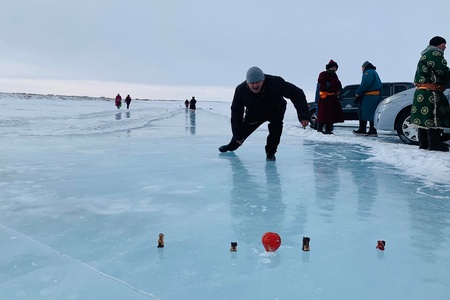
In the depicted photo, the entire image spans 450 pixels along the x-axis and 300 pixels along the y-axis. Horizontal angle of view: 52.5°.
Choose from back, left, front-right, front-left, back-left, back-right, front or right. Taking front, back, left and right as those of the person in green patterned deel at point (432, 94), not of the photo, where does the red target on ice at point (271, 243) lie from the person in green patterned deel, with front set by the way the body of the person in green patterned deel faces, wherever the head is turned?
right

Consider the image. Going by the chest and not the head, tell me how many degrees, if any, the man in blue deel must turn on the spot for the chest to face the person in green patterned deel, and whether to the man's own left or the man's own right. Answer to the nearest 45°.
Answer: approximately 90° to the man's own left

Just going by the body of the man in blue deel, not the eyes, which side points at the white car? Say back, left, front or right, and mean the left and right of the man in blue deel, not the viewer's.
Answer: back
